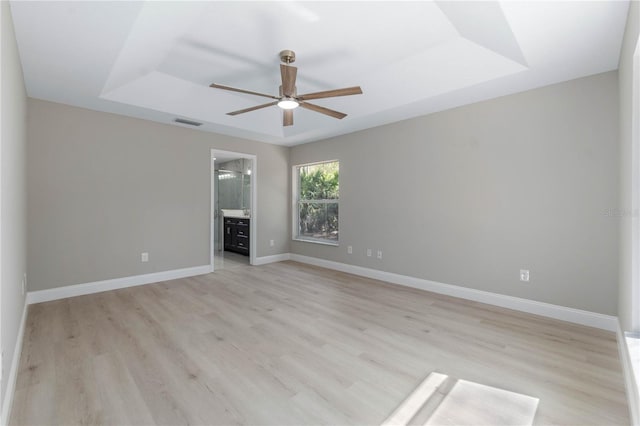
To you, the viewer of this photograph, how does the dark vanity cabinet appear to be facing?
facing the viewer and to the left of the viewer

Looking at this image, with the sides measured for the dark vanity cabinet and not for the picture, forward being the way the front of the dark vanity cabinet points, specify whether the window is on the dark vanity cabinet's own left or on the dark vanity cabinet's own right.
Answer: on the dark vanity cabinet's own left
